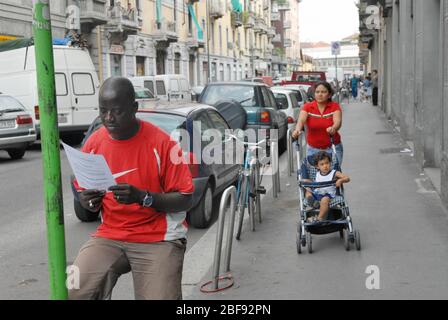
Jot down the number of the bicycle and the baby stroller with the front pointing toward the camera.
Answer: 2

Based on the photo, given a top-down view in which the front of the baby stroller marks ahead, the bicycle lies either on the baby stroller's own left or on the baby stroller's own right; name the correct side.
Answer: on the baby stroller's own right

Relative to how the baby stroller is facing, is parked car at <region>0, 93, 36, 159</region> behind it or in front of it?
behind

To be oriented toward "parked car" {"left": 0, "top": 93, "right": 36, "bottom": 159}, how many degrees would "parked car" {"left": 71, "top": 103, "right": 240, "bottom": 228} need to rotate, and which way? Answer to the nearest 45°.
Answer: approximately 90° to its left

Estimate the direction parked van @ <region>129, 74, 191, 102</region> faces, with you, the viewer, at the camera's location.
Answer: facing away from the viewer and to the left of the viewer

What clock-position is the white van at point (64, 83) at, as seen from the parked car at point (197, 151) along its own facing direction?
The white van is roughly at 10 o'clock from the parked car.

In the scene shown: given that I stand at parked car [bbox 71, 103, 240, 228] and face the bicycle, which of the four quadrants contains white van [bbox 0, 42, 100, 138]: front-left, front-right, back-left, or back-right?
back-left

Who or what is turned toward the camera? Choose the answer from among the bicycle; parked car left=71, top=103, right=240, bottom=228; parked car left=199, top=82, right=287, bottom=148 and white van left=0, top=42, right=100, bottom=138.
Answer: the bicycle

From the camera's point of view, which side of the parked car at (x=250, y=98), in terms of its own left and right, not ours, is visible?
back

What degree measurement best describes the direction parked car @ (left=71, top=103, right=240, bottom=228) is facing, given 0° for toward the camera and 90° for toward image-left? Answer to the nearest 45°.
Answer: approximately 225°

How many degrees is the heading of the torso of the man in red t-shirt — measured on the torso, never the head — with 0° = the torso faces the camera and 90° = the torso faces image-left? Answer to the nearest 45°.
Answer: approximately 45°

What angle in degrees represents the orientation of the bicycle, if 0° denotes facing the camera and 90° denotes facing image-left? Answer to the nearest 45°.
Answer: approximately 0°

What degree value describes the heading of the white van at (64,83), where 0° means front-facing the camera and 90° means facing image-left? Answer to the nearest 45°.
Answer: approximately 135°
